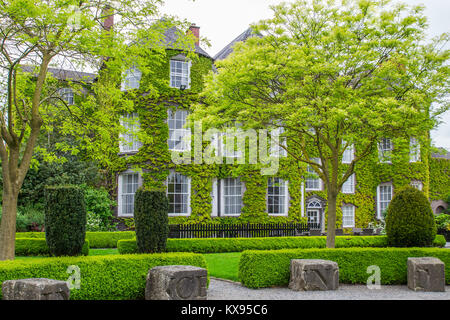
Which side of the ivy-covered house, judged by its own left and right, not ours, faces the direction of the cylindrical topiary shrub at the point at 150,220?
front

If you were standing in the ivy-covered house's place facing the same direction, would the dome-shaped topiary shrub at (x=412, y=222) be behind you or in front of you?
in front

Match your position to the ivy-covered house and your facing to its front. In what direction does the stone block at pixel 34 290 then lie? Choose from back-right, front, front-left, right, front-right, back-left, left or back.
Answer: front

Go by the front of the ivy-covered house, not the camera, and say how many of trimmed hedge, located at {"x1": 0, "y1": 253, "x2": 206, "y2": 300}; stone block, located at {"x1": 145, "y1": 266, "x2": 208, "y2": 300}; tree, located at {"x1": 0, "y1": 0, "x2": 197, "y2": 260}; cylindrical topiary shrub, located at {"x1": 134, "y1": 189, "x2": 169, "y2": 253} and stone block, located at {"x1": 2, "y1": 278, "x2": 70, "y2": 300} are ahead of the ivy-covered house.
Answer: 5

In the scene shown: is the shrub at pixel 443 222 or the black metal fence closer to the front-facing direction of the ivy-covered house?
the black metal fence

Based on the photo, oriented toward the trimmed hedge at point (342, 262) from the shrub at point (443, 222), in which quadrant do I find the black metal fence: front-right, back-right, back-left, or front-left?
front-right

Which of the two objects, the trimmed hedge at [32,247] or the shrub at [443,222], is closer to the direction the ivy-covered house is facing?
the trimmed hedge

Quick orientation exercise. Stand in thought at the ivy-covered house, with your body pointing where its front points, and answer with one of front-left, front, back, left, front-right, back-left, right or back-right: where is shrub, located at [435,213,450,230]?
left

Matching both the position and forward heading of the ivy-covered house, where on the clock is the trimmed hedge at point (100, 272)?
The trimmed hedge is roughly at 12 o'clock from the ivy-covered house.

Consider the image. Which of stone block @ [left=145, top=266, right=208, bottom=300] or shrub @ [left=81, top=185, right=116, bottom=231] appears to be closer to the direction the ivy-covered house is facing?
the stone block

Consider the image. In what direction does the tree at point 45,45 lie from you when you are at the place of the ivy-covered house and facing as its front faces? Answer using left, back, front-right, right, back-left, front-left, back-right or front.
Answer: front

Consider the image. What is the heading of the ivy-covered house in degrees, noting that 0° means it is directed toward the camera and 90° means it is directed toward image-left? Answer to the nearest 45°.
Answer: approximately 0°

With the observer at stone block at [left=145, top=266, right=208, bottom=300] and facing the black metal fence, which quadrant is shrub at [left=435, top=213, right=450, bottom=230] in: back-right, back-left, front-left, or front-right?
front-right

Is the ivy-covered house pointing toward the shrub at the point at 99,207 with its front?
no

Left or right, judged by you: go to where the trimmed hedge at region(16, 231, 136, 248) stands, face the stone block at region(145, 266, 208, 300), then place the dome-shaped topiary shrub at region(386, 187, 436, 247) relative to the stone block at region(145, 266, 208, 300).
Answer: left

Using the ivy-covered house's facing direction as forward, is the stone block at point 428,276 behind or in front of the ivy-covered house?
in front
